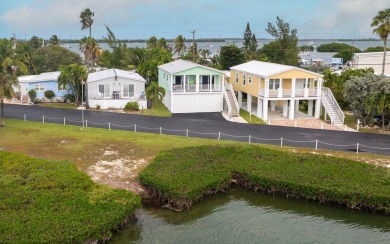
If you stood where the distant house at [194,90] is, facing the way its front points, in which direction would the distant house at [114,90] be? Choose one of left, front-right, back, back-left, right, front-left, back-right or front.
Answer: right

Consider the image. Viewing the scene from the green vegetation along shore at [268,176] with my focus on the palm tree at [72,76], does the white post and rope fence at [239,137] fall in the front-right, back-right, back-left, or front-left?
front-right

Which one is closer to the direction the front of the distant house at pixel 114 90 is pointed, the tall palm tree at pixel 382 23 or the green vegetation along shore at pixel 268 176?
the green vegetation along shore

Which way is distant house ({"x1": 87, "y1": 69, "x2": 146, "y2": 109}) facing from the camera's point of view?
toward the camera

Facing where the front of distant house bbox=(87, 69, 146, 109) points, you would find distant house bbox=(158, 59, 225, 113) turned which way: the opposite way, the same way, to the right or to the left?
the same way

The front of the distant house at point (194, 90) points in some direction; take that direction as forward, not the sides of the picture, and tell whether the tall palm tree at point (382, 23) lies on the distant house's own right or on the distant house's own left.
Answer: on the distant house's own left

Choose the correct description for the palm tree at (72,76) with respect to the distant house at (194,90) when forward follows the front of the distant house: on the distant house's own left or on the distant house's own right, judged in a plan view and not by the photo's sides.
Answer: on the distant house's own right

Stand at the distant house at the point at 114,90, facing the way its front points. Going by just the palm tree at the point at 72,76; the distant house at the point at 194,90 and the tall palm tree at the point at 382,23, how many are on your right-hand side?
1

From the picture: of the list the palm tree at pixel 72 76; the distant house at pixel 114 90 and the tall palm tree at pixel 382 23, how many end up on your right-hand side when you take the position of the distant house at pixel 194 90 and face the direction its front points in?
2

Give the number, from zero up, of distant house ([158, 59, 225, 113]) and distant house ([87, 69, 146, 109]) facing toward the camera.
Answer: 2

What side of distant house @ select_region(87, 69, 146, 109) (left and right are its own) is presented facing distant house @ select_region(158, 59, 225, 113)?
left

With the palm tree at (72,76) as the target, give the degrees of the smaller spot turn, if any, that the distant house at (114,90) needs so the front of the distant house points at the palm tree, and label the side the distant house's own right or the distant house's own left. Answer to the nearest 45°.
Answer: approximately 90° to the distant house's own right

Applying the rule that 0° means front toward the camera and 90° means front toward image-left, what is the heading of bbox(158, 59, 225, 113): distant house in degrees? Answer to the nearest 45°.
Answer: approximately 0°

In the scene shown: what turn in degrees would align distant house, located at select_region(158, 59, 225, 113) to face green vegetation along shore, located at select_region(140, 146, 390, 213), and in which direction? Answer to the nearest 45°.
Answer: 0° — it already faces it

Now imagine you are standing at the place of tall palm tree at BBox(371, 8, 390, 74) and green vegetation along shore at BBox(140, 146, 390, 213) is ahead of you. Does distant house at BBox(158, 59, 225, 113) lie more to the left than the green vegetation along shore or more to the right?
right
